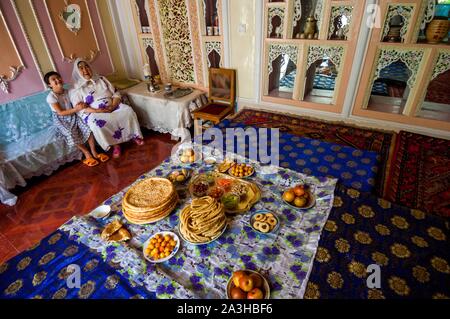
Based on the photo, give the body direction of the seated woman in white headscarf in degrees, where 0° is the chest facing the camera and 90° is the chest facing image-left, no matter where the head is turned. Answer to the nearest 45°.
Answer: approximately 315°

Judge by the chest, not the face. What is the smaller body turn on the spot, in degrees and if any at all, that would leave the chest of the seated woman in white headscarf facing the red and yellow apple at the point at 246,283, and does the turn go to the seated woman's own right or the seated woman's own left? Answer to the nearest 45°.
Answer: approximately 45° to the seated woman's own right

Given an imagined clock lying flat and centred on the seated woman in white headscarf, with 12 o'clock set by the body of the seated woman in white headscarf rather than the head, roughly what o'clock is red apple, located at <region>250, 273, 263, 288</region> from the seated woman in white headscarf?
The red apple is roughly at 1 o'clock from the seated woman in white headscarf.
